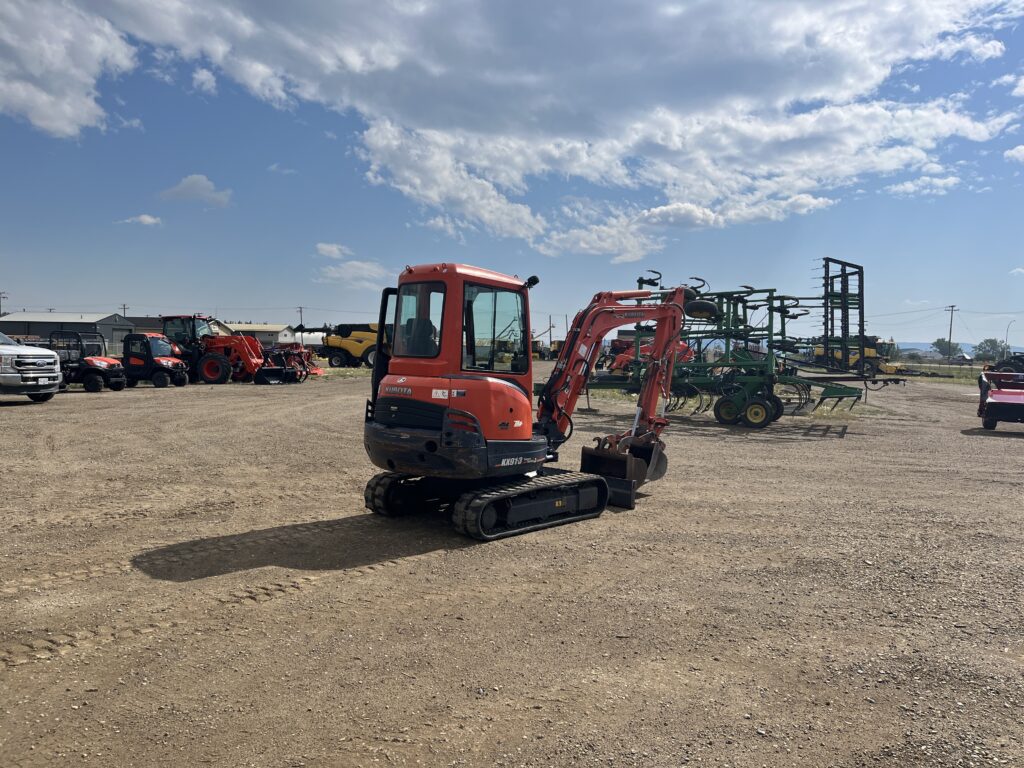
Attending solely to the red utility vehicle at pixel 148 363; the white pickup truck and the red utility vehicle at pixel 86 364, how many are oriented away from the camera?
0

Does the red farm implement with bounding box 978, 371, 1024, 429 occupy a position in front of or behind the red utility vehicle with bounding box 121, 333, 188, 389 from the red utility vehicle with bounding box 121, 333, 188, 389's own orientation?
in front

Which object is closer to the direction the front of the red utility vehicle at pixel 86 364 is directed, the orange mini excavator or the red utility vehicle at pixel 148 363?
the orange mini excavator

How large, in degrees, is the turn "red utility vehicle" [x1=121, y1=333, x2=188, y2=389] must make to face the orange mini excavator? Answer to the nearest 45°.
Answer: approximately 45° to its right

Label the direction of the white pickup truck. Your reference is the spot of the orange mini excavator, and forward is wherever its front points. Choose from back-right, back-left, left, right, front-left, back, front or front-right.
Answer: left

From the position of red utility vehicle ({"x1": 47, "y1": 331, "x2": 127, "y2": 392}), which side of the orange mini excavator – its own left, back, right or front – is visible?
left

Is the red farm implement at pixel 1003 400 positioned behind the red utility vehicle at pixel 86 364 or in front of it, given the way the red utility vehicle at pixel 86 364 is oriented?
in front

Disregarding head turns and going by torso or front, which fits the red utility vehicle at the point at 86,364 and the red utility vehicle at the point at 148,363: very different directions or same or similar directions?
same or similar directions

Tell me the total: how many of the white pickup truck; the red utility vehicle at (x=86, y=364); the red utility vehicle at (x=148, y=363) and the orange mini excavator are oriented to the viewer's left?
0

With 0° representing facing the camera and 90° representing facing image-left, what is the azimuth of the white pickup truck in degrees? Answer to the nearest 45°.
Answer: approximately 315°

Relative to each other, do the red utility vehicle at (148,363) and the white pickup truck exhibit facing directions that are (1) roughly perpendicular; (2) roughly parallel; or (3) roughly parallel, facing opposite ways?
roughly parallel

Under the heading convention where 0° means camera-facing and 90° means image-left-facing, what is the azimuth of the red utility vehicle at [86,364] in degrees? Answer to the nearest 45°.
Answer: approximately 315°

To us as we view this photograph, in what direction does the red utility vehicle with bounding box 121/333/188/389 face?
facing the viewer and to the right of the viewer

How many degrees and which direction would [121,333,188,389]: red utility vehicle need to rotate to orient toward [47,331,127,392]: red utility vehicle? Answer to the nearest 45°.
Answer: approximately 90° to its right

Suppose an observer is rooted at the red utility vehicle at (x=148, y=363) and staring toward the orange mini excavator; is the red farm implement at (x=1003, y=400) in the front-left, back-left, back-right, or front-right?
front-left
